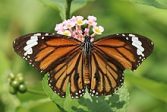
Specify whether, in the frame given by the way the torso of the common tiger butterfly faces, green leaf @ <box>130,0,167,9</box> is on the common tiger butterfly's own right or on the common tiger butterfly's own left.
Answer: on the common tiger butterfly's own right

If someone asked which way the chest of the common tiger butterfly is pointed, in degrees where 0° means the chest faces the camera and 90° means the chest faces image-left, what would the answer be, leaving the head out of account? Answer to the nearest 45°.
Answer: approximately 180°
